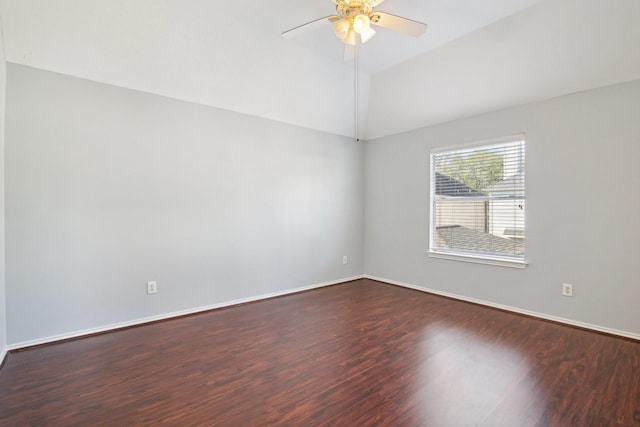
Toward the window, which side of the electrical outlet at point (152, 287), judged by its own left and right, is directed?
left

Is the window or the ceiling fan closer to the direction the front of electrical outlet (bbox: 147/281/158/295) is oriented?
the ceiling fan

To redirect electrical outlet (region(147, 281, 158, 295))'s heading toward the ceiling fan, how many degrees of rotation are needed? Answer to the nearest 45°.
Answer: approximately 45° to its left

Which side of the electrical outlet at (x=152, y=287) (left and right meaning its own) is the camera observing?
front

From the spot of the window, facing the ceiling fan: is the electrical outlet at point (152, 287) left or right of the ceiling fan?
right

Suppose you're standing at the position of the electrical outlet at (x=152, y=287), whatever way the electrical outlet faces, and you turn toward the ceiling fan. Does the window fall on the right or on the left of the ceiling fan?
left
